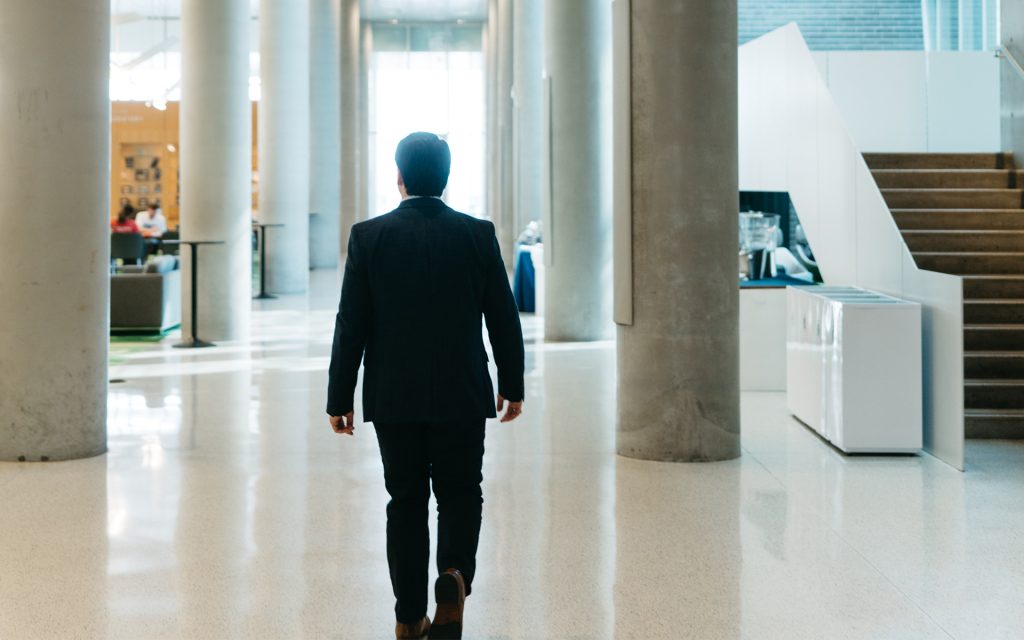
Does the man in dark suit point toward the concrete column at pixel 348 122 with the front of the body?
yes

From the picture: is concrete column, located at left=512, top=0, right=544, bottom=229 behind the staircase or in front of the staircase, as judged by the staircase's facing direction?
behind

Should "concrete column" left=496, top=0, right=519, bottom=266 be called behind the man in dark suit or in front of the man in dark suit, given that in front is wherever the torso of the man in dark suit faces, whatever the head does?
in front

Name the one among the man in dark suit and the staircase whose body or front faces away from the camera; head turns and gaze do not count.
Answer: the man in dark suit

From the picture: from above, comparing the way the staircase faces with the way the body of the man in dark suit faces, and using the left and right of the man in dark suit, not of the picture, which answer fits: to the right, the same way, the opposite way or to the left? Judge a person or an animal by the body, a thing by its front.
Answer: the opposite way

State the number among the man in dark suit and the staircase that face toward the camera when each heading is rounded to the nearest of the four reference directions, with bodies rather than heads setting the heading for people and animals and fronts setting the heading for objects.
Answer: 1

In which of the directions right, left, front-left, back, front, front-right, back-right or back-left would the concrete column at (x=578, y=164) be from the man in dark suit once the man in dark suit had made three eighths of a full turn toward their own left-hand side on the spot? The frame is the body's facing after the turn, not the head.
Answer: back-right

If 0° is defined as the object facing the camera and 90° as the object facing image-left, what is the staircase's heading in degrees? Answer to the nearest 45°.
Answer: approximately 0°

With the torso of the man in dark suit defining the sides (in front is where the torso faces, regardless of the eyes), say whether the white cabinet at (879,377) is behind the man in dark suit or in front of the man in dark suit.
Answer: in front

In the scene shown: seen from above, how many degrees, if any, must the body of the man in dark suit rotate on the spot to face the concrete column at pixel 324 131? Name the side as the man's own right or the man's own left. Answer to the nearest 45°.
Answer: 0° — they already face it

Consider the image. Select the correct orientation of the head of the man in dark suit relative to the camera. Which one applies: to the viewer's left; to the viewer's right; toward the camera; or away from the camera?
away from the camera

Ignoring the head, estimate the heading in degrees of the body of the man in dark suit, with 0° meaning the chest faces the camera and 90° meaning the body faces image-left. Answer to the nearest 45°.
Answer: approximately 180°
